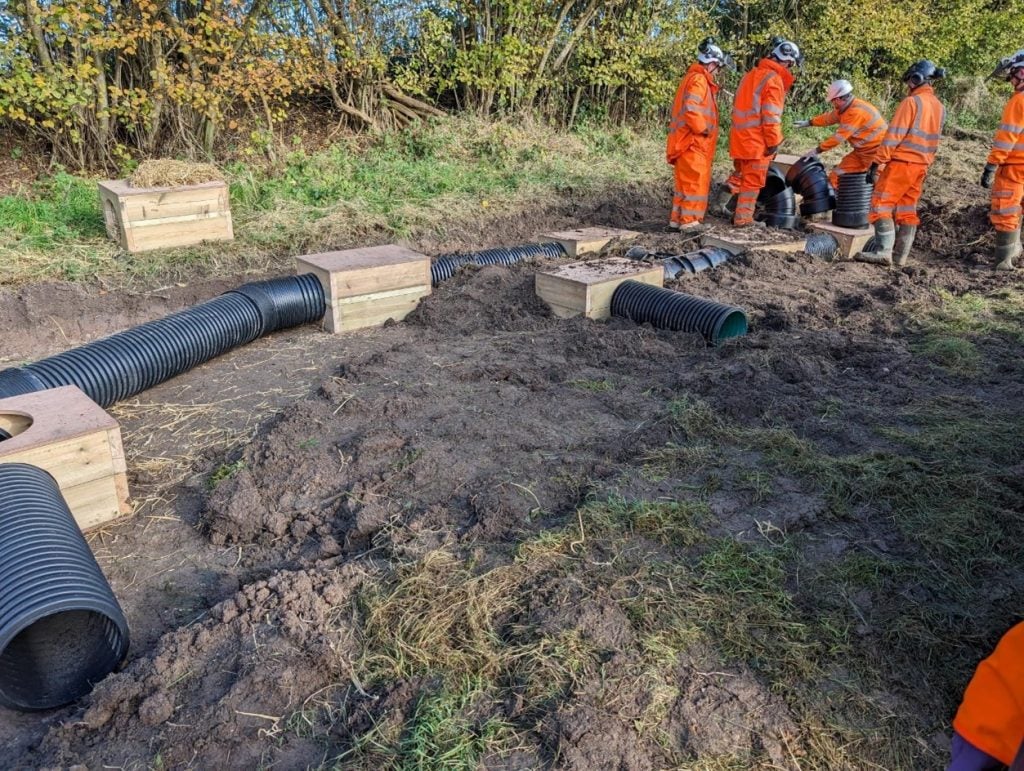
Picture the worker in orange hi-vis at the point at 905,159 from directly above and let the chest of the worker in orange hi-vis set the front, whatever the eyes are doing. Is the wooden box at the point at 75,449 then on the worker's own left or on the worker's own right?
on the worker's own left

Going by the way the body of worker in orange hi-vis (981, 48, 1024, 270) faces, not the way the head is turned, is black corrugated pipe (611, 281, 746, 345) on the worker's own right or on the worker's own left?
on the worker's own left

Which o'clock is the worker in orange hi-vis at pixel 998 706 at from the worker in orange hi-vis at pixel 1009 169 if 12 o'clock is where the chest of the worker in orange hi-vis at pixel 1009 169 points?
the worker in orange hi-vis at pixel 998 706 is roughly at 9 o'clock from the worker in orange hi-vis at pixel 1009 169.

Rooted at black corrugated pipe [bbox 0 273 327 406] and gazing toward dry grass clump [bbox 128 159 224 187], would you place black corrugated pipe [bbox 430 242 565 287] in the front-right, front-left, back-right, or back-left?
front-right

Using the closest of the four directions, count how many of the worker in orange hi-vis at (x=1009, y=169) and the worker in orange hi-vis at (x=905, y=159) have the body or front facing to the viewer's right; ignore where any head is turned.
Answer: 0

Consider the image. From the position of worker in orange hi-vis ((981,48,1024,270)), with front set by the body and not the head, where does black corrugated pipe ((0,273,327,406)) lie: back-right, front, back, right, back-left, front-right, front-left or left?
front-left

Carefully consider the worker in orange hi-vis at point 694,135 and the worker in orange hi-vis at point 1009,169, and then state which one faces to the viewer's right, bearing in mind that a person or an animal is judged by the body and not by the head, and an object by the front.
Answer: the worker in orange hi-vis at point 694,135

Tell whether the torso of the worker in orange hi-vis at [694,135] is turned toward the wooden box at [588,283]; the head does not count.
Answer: no

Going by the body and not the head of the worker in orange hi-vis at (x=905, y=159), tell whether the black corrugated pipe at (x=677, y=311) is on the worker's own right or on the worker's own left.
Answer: on the worker's own left

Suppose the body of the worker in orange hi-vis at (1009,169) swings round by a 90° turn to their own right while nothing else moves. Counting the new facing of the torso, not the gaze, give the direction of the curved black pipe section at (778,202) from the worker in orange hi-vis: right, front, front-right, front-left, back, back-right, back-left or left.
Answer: left

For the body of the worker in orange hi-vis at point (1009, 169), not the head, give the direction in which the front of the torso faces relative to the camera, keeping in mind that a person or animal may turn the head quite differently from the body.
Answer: to the viewer's left

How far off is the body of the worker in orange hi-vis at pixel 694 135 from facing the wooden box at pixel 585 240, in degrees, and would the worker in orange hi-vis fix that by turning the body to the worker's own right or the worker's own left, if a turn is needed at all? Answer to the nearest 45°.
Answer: approximately 135° to the worker's own right

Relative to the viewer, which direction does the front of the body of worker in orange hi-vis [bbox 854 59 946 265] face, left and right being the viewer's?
facing away from the viewer and to the left of the viewer

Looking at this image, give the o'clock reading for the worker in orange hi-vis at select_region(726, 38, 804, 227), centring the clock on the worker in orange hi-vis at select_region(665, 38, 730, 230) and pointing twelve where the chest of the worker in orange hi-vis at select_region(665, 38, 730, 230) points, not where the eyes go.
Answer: the worker in orange hi-vis at select_region(726, 38, 804, 227) is roughly at 12 o'clock from the worker in orange hi-vis at select_region(665, 38, 730, 230).

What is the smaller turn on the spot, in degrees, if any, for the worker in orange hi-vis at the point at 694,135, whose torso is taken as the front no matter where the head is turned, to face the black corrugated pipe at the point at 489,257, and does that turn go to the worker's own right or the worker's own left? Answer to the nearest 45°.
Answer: approximately 135° to the worker's own right

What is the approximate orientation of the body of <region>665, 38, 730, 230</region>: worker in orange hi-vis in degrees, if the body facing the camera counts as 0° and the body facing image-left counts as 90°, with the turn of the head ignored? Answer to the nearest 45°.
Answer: approximately 270°

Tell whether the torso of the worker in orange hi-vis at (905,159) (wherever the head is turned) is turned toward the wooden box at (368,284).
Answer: no

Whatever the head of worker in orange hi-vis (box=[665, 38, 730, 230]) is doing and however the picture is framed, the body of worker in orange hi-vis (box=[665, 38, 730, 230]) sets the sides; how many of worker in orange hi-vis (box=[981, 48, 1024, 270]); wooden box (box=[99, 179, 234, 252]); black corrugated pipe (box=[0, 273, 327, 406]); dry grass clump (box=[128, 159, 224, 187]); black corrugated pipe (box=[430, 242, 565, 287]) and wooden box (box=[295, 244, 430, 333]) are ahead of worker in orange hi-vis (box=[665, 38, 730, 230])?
1

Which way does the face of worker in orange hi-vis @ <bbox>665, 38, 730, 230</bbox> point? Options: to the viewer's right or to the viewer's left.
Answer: to the viewer's right
